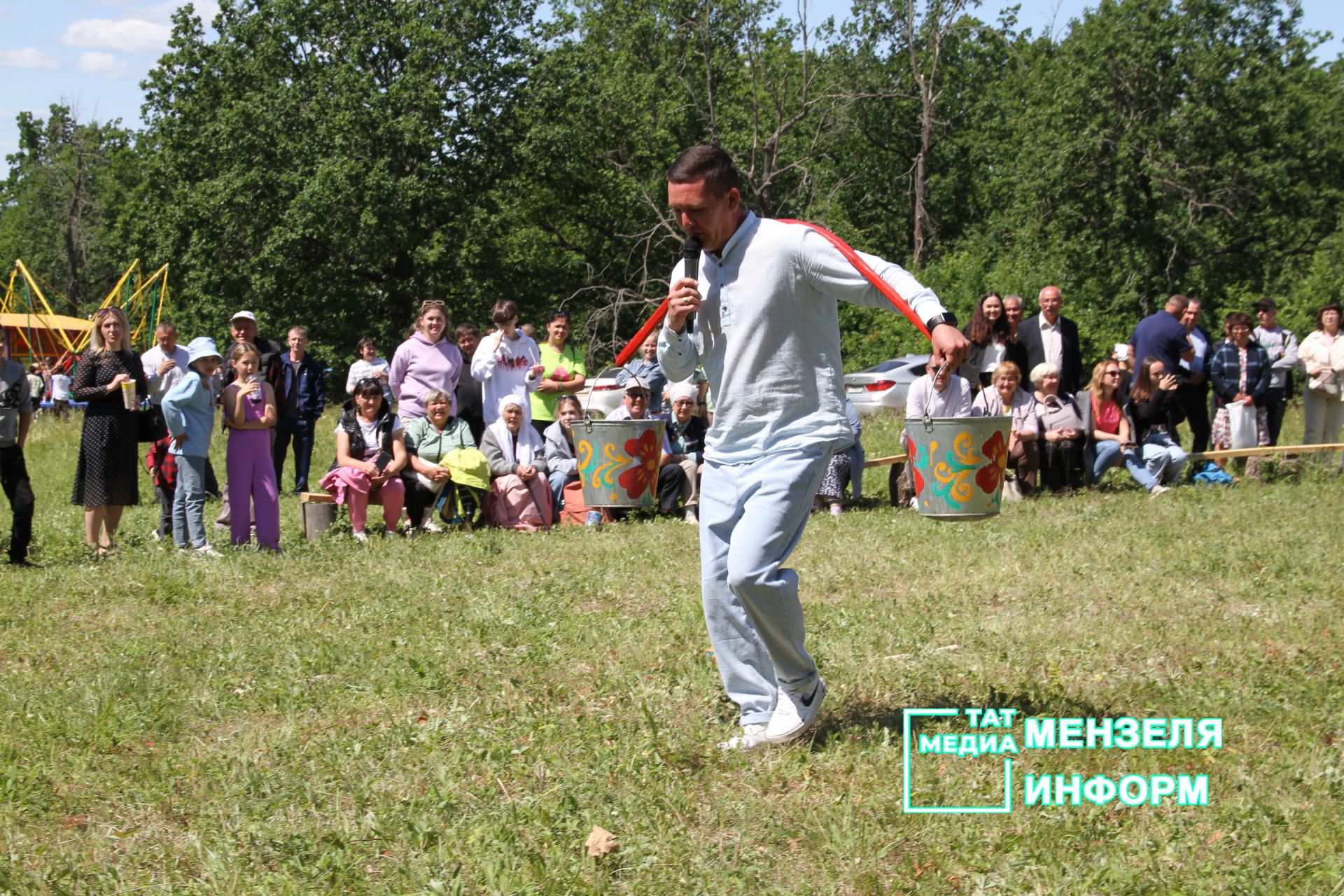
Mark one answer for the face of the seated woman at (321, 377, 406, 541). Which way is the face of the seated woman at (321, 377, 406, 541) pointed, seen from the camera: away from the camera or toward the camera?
toward the camera

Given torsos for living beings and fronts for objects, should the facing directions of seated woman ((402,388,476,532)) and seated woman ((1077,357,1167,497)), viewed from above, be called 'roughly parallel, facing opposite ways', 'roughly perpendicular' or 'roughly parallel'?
roughly parallel

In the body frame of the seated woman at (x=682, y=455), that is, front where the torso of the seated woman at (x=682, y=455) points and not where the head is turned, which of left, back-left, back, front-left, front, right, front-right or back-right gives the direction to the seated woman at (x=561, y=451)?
right

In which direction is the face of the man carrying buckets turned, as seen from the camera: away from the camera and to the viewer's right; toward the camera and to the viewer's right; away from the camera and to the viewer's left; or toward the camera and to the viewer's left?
toward the camera and to the viewer's left

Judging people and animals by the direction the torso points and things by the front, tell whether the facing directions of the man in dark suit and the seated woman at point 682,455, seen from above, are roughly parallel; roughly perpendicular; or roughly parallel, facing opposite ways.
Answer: roughly parallel

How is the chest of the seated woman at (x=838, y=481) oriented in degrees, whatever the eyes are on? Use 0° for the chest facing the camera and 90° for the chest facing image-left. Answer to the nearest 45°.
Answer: approximately 45°

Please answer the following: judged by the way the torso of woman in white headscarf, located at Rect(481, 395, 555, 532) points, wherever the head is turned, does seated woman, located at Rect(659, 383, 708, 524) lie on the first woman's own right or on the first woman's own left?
on the first woman's own left

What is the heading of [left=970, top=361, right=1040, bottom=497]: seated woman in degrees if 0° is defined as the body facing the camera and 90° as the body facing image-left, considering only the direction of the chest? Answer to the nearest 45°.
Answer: approximately 0°

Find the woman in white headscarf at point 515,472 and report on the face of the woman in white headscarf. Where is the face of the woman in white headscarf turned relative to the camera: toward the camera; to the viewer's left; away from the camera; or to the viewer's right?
toward the camera

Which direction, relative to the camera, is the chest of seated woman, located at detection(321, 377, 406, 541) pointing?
toward the camera

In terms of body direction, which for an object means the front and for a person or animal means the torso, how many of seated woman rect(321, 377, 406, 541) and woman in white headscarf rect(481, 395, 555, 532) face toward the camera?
2

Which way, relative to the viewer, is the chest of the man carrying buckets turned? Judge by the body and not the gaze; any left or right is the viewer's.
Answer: facing the viewer and to the left of the viewer

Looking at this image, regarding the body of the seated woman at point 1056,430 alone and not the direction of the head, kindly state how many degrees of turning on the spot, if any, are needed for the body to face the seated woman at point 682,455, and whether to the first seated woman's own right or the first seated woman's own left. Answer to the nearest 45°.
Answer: approximately 90° to the first seated woman's own right

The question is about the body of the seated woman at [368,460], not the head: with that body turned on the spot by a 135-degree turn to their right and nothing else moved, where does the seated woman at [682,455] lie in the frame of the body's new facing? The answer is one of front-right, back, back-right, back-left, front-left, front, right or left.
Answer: back-right

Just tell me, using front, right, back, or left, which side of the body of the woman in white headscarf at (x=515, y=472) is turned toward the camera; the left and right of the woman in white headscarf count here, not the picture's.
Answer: front

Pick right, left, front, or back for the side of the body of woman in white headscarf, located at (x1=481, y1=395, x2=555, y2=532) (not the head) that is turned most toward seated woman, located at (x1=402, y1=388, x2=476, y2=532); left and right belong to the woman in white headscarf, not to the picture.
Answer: right

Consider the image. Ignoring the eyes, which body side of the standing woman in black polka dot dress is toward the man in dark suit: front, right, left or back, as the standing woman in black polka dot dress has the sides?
left
